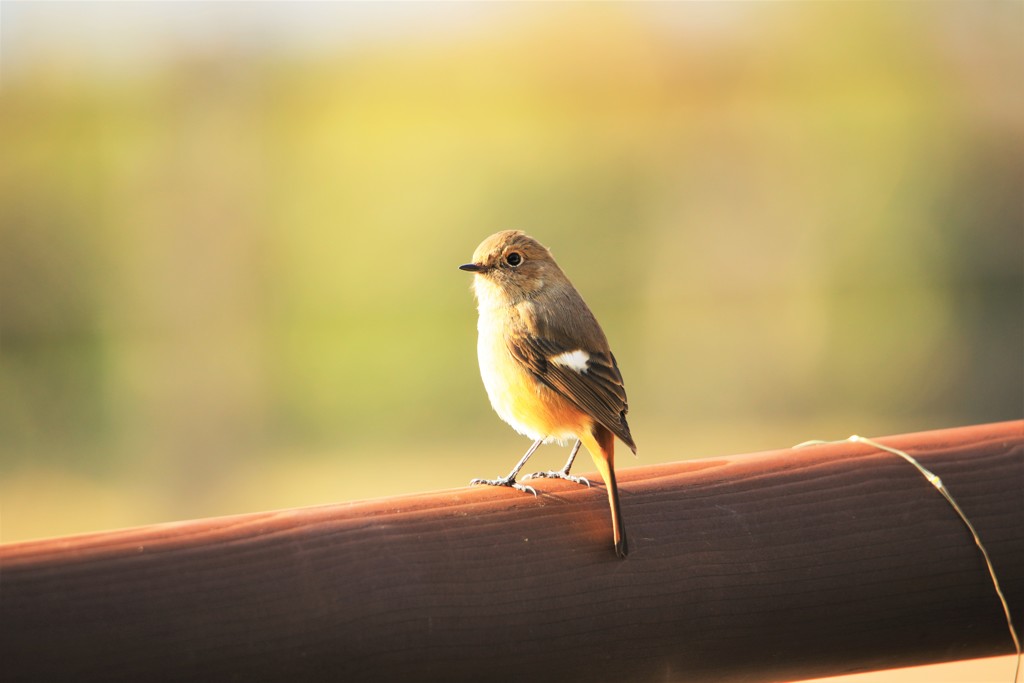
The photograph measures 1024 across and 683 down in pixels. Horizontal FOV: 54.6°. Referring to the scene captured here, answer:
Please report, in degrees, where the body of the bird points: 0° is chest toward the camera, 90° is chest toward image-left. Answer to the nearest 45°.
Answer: approximately 90°
